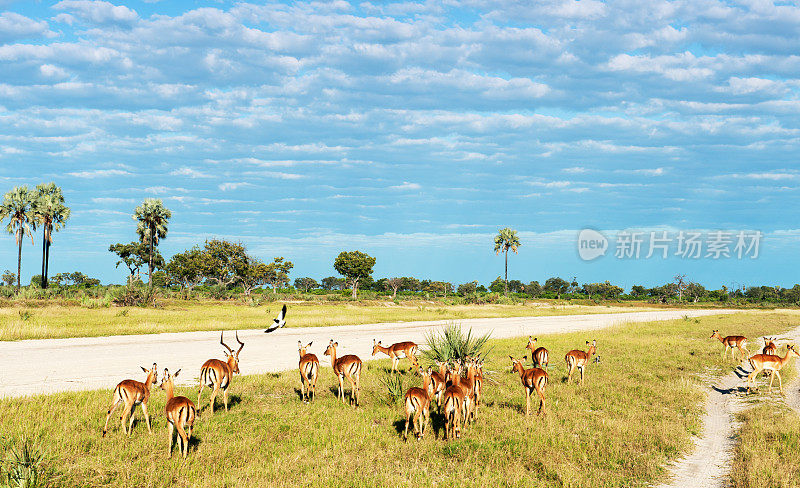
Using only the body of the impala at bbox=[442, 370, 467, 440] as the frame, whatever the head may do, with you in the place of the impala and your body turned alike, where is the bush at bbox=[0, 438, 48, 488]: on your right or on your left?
on your left

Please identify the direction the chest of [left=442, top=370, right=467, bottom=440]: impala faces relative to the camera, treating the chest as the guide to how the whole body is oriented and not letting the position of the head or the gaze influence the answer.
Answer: away from the camera
